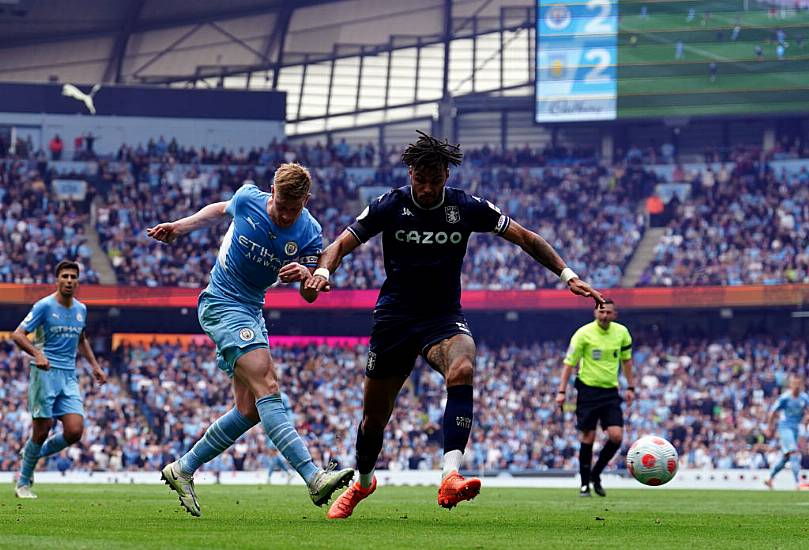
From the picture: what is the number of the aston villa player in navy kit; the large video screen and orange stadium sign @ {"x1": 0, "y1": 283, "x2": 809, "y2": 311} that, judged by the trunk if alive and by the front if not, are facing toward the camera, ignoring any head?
3

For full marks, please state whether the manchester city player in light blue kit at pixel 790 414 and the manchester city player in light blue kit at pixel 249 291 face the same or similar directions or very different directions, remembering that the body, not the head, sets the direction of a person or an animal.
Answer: same or similar directions

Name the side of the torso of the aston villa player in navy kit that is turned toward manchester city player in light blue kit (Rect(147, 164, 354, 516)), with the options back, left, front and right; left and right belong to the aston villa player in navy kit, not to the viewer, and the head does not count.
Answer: right

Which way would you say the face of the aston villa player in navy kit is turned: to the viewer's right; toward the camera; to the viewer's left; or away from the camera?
toward the camera

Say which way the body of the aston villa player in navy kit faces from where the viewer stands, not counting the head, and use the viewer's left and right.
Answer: facing the viewer

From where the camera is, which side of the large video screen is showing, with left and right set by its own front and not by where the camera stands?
front

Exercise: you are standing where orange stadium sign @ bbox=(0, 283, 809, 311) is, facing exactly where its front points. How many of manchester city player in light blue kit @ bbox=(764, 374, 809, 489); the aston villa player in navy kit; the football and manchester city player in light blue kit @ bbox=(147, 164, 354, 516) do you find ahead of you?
4

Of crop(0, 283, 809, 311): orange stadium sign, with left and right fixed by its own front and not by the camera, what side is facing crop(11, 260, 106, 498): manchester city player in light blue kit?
front

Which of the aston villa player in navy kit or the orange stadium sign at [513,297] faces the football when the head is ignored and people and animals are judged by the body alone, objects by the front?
the orange stadium sign

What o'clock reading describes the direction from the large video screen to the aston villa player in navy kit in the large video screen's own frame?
The aston villa player in navy kit is roughly at 12 o'clock from the large video screen.

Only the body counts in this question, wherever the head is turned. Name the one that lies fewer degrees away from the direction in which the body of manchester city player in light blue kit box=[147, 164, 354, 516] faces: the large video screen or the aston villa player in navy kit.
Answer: the aston villa player in navy kit

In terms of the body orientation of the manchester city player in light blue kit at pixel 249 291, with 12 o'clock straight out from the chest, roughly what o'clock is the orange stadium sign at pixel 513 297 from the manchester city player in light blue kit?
The orange stadium sign is roughly at 8 o'clock from the manchester city player in light blue kit.

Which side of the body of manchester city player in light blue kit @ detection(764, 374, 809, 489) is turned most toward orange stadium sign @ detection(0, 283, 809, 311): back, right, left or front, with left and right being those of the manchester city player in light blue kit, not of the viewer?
back
